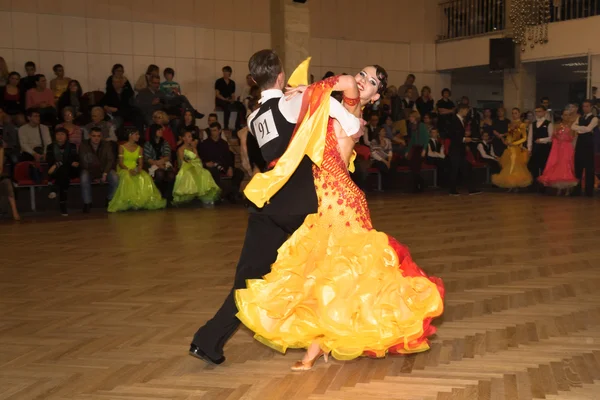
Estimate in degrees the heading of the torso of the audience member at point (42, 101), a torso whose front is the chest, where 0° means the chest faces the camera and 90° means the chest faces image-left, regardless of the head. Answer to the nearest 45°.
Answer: approximately 315°

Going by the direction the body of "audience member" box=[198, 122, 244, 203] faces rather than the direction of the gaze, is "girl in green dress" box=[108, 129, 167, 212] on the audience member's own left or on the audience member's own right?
on the audience member's own right

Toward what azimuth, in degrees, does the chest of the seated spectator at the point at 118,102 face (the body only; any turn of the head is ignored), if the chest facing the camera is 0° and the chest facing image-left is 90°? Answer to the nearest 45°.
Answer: approximately 0°

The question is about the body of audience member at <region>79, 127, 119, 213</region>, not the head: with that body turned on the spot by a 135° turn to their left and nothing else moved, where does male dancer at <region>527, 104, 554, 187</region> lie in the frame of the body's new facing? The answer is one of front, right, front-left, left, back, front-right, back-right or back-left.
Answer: front-right

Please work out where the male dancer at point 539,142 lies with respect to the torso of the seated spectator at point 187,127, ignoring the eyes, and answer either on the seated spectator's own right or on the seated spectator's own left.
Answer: on the seated spectator's own left

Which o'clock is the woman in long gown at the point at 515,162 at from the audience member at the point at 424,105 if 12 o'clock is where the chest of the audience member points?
The woman in long gown is roughly at 11 o'clock from the audience member.

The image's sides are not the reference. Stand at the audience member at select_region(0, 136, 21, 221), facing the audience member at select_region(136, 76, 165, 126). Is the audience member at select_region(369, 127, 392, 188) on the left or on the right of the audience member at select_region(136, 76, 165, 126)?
right

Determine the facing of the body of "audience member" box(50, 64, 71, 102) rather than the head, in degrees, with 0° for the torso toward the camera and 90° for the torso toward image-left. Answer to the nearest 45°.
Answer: approximately 0°
